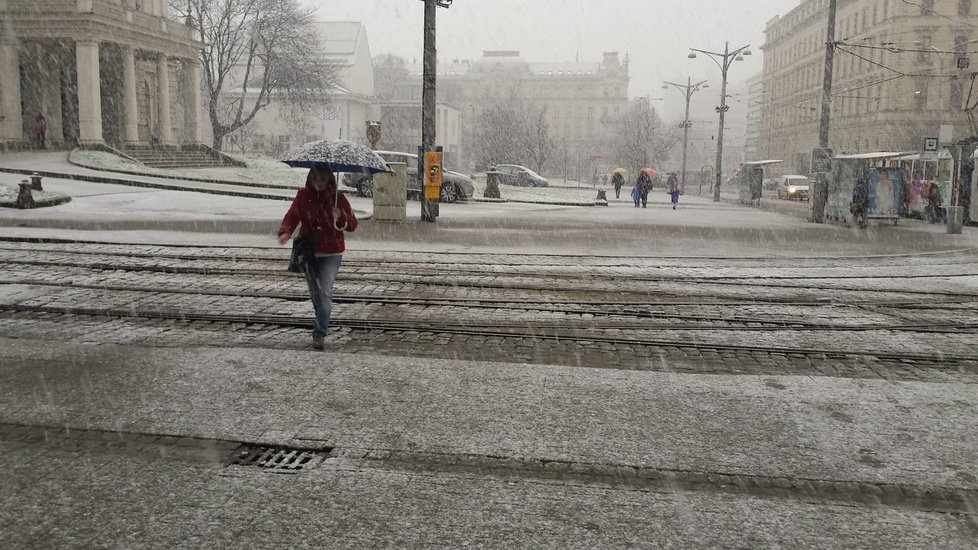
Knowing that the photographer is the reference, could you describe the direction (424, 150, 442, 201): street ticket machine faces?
facing the viewer

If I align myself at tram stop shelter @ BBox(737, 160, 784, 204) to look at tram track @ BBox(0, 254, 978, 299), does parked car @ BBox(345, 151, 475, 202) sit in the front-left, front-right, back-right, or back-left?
front-right

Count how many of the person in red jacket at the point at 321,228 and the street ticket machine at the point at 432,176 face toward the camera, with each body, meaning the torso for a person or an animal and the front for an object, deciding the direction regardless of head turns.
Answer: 2

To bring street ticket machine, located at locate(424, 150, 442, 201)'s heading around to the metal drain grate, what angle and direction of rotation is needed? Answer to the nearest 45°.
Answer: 0° — it already faces it

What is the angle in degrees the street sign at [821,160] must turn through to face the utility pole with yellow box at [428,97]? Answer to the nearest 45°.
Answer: approximately 45° to its right

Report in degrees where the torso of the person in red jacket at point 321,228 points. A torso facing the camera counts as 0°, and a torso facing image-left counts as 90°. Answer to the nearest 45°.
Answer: approximately 0°

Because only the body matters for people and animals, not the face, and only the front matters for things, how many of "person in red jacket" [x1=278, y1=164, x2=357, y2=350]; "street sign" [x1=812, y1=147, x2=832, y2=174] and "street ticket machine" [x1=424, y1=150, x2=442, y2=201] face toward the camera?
3

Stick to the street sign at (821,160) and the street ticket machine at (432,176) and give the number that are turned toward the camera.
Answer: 2

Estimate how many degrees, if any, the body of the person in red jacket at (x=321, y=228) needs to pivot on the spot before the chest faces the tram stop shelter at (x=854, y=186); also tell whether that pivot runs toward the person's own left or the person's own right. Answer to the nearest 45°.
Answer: approximately 135° to the person's own left

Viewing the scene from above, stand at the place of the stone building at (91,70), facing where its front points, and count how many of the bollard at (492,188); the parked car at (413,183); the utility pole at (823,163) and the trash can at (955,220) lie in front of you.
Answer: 4

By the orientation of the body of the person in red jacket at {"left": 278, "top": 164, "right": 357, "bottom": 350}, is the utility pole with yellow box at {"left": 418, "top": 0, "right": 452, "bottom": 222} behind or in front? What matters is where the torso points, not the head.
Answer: behind

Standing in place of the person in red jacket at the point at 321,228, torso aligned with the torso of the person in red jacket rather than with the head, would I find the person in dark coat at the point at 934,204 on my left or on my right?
on my left

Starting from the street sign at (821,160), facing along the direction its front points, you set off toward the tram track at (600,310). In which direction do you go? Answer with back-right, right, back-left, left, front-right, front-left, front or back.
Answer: front

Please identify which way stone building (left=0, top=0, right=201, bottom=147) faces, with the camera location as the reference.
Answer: facing the viewer and to the right of the viewer

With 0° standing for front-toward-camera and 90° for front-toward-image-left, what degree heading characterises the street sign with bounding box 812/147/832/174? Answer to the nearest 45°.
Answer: approximately 0°
